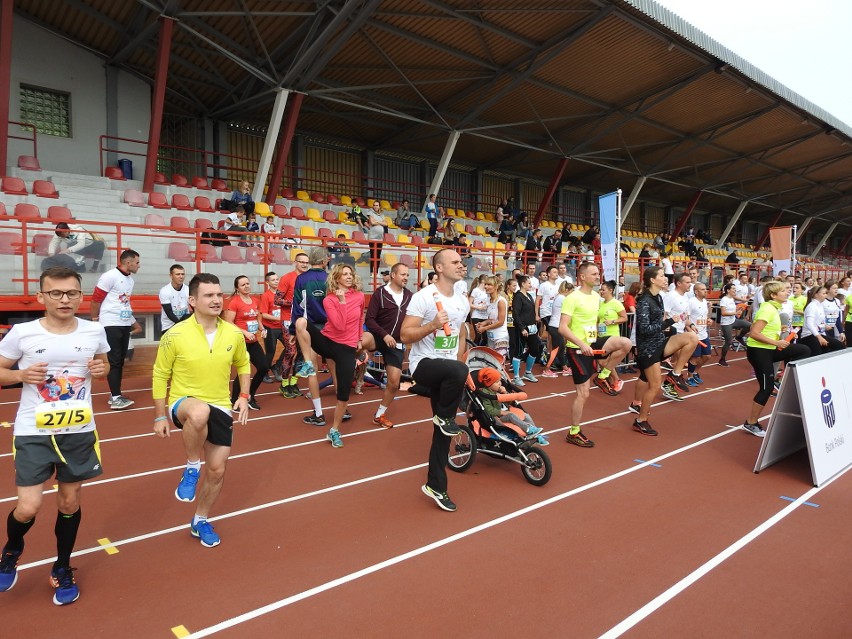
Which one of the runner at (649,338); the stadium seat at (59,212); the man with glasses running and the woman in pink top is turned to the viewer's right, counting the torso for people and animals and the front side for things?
the runner

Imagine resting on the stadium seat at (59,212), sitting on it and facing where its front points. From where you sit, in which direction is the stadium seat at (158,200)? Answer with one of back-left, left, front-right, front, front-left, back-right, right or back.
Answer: back-left

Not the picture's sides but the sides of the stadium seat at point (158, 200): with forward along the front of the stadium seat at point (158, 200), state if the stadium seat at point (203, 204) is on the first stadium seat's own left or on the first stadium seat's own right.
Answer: on the first stadium seat's own left

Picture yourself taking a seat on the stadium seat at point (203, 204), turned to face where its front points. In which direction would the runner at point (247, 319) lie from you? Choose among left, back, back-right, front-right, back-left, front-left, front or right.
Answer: front-right

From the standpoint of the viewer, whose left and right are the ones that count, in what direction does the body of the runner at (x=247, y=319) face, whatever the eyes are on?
facing the viewer and to the right of the viewer

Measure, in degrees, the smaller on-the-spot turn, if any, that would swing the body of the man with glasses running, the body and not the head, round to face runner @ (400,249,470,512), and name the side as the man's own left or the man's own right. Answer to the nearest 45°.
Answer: approximately 90° to the man's own left

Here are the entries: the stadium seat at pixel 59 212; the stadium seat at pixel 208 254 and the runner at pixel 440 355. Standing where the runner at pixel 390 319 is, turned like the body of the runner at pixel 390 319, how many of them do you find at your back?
2

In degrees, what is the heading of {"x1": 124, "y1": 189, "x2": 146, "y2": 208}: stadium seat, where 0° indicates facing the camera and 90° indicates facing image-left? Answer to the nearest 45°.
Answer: approximately 315°

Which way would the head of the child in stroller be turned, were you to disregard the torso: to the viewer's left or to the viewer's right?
to the viewer's right

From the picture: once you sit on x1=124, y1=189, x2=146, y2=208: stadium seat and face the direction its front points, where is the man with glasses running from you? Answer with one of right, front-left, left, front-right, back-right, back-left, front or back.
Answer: front-right

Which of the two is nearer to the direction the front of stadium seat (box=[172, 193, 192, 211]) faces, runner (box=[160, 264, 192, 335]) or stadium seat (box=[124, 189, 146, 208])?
the runner

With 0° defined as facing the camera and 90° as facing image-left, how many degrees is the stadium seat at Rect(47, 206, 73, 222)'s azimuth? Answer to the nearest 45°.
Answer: approximately 0°

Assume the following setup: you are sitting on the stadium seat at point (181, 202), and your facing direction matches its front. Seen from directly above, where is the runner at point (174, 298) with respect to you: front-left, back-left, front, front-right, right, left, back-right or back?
front-right

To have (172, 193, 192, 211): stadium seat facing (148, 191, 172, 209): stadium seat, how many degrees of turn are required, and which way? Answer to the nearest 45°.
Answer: approximately 90° to its right

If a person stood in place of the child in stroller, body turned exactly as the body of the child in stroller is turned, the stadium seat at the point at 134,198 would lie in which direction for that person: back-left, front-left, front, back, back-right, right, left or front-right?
back
